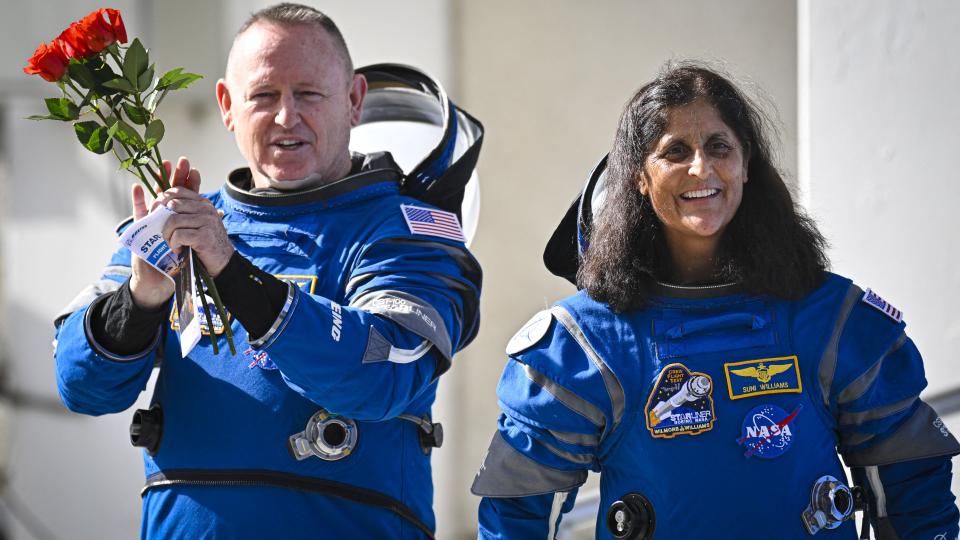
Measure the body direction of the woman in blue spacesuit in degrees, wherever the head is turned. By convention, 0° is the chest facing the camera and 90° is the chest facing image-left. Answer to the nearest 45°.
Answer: approximately 0°

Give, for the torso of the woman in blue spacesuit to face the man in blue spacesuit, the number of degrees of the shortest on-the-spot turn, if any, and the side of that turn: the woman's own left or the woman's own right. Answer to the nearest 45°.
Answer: approximately 90° to the woman's own right
